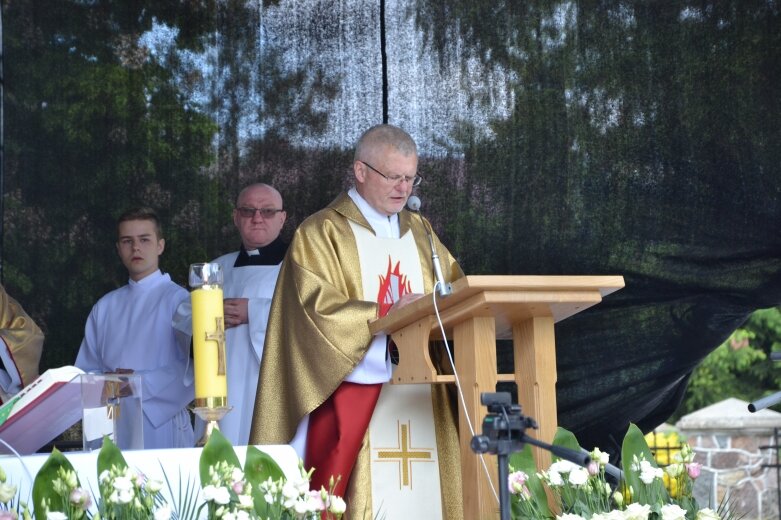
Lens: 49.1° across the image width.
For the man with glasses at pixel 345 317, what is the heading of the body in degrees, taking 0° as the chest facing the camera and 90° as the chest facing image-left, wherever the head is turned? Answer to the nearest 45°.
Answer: approximately 315°

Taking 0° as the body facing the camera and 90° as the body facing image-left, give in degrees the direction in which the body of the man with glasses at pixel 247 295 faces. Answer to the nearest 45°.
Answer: approximately 0°

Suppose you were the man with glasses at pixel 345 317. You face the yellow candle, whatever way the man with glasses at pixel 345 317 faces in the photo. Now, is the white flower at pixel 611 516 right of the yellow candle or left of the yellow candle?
left

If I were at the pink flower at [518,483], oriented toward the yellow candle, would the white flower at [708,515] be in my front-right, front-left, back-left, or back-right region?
back-right

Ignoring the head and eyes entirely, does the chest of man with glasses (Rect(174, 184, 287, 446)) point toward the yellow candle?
yes

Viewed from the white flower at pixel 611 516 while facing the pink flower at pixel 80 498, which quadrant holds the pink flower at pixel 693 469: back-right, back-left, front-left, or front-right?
back-right

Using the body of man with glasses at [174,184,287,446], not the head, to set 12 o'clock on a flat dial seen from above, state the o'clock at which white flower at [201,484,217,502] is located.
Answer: The white flower is roughly at 12 o'clock from the man with glasses.
